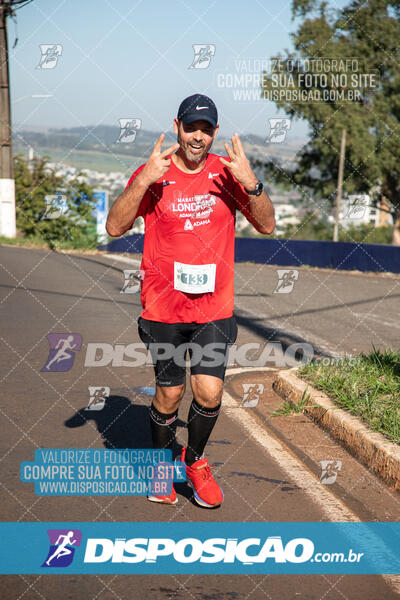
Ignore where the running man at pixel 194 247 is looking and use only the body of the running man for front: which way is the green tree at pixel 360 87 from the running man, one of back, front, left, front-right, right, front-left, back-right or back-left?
back

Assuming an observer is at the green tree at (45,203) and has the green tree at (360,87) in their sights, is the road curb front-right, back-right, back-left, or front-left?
back-right

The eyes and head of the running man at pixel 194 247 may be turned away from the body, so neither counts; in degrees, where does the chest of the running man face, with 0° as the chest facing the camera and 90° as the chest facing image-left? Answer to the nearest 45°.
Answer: approximately 0°

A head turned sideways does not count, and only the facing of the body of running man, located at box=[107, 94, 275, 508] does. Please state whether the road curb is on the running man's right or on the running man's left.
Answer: on the running man's left

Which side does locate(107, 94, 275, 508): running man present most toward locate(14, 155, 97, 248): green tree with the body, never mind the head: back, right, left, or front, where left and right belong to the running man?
back
